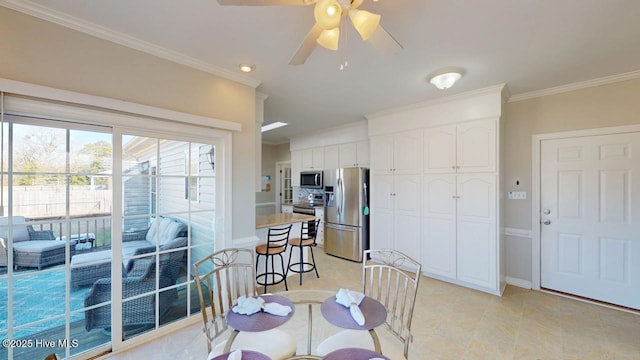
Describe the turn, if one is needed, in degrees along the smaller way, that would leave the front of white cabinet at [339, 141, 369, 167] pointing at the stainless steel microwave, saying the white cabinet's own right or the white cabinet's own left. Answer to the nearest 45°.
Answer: approximately 90° to the white cabinet's own right

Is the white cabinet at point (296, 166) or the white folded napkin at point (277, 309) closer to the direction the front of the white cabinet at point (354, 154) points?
the white folded napkin

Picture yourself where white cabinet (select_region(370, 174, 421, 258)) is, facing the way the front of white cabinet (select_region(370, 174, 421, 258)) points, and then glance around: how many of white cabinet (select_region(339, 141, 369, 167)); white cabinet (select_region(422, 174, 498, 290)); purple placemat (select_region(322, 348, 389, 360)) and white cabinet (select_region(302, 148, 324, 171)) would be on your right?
2

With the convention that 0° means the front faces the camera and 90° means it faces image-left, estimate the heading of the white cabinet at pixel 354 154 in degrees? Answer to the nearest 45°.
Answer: approximately 45°

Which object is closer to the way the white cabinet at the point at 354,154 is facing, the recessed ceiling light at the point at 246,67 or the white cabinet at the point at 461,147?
the recessed ceiling light

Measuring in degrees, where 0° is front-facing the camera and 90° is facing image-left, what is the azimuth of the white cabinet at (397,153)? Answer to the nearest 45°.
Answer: approximately 45°

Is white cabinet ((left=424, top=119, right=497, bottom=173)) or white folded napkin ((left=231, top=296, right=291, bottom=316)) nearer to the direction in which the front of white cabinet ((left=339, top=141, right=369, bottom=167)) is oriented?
the white folded napkin

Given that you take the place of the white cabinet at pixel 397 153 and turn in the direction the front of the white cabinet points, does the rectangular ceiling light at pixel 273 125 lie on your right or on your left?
on your right

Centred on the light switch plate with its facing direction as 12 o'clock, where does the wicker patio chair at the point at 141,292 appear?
The wicker patio chair is roughly at 1 o'clock from the light switch plate.
